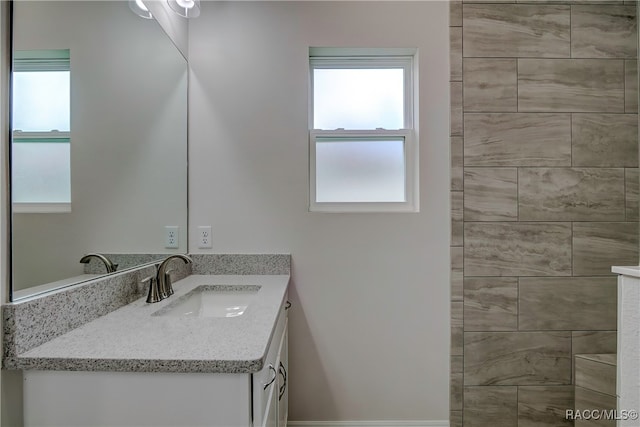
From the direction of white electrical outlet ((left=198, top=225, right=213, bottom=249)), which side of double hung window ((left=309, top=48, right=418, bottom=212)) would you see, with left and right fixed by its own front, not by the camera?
right

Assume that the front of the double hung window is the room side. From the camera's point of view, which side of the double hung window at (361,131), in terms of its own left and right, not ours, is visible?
front

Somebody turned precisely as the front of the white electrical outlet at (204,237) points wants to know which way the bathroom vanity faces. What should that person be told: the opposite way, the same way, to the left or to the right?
to the left

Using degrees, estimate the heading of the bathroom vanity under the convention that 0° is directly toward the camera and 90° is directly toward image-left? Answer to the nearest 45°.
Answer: approximately 270°

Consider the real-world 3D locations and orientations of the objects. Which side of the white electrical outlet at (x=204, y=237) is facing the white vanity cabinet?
front

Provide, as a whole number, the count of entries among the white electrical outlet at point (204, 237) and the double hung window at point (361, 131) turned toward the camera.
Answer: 2

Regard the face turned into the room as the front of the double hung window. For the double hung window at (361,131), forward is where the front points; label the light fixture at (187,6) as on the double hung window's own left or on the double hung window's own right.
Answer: on the double hung window's own right

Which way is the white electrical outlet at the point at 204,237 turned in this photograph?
toward the camera

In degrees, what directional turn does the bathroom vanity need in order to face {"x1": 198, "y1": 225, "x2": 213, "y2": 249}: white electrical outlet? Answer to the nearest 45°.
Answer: approximately 90° to its left

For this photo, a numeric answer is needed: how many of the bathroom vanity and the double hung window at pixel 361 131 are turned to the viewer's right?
1
